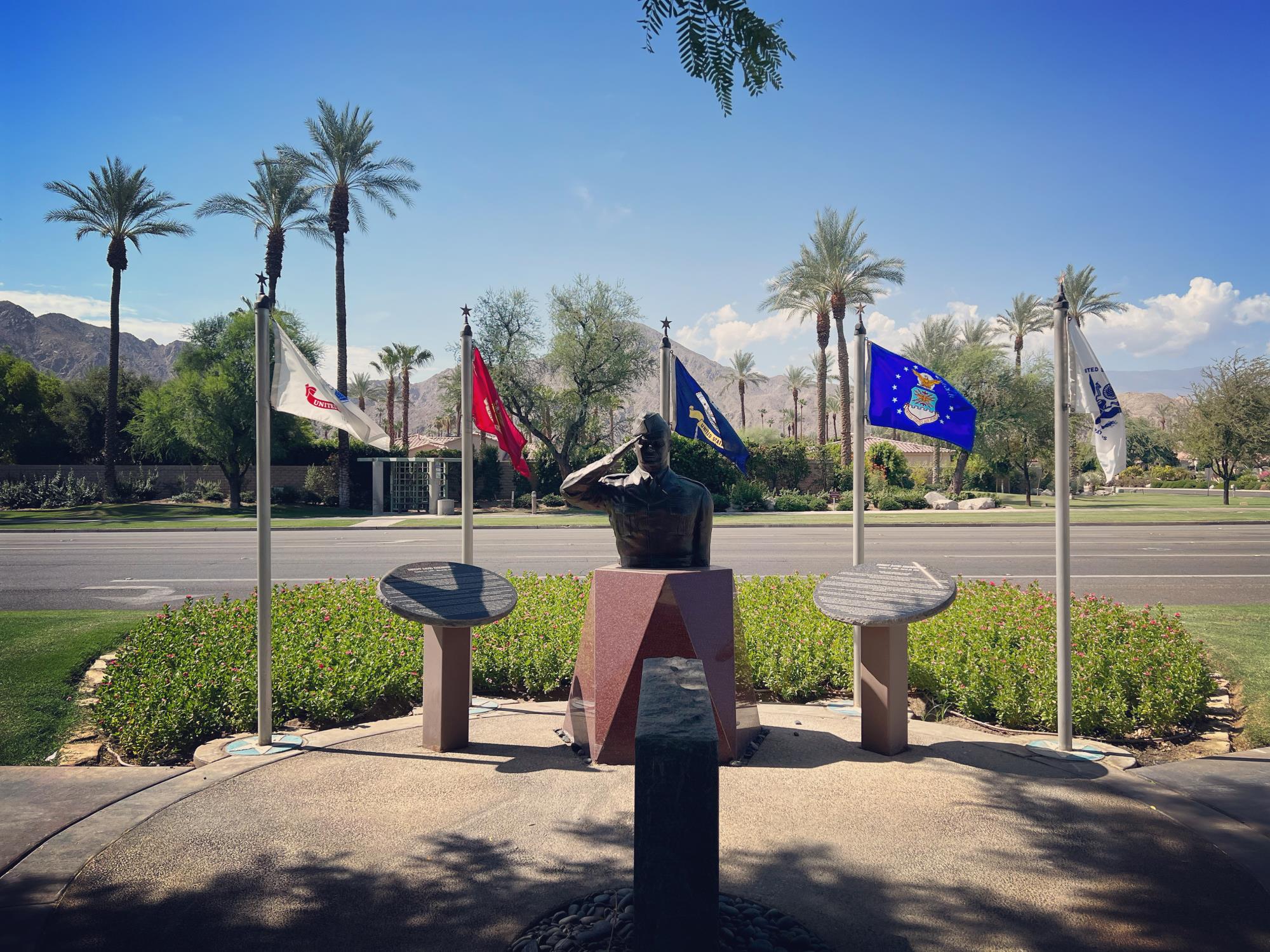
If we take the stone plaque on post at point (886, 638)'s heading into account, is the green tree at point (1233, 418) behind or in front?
behind

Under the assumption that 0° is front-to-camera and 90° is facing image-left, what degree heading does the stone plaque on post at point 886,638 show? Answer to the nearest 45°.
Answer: approximately 0°

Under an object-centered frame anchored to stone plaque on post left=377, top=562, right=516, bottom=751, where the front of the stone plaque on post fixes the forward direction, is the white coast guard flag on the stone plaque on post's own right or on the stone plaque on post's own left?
on the stone plaque on post's own left

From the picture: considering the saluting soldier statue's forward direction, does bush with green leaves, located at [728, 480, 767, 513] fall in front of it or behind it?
behind

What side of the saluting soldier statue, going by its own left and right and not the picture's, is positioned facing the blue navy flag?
back

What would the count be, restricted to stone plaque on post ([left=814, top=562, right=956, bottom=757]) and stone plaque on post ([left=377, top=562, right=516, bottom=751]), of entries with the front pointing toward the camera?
2

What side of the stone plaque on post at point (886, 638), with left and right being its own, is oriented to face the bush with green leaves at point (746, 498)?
back

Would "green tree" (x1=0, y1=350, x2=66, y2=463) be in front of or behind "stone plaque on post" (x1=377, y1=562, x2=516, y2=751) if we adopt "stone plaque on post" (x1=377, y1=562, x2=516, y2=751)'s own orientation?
behind
